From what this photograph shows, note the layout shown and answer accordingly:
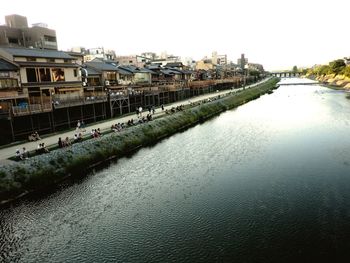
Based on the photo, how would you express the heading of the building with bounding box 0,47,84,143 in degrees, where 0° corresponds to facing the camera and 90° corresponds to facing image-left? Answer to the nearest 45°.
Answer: approximately 315°
